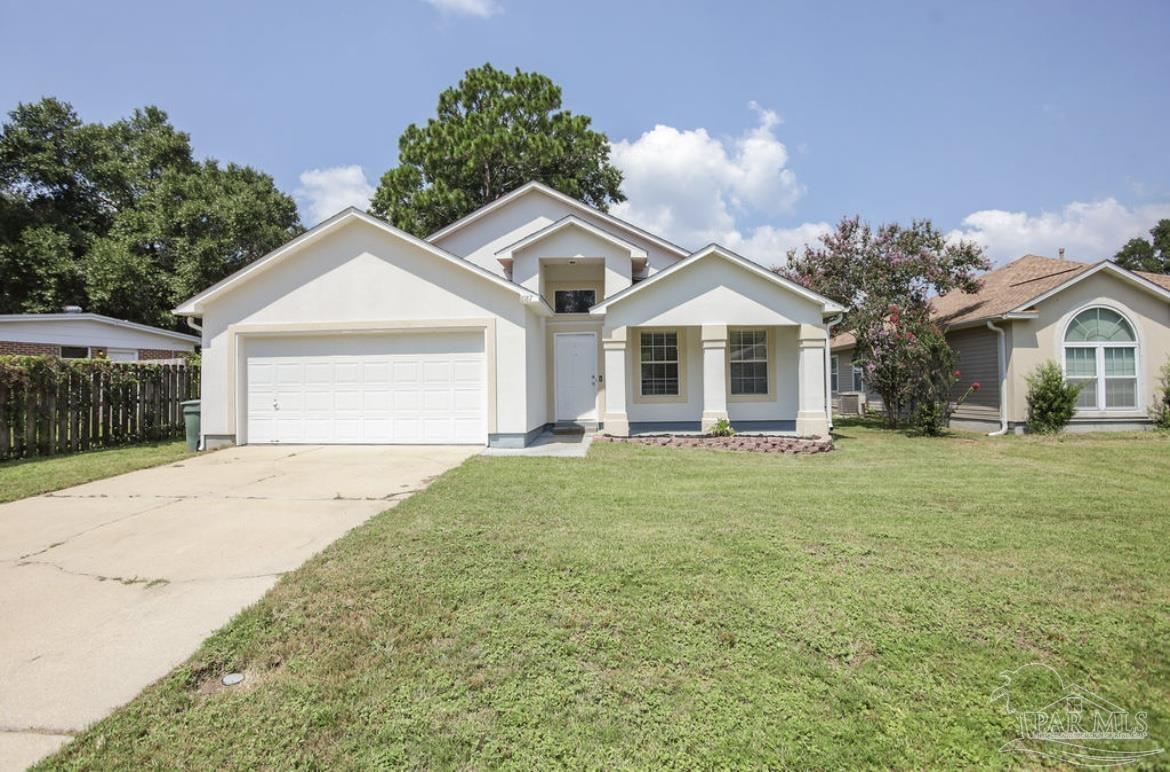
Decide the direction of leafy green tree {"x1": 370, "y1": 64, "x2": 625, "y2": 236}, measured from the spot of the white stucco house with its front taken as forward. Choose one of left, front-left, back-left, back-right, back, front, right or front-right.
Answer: back

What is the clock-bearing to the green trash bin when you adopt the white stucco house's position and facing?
The green trash bin is roughly at 3 o'clock from the white stucco house.

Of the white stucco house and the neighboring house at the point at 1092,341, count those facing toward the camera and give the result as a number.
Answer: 2

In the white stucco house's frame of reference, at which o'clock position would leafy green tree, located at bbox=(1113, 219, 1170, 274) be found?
The leafy green tree is roughly at 8 o'clock from the white stucco house.

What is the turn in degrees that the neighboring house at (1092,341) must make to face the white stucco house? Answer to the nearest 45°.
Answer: approximately 45° to its right

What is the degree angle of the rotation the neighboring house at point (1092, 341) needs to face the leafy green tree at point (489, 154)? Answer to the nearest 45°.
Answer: approximately 90° to its right

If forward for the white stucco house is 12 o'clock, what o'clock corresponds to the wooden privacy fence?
The wooden privacy fence is roughly at 3 o'clock from the white stucco house.

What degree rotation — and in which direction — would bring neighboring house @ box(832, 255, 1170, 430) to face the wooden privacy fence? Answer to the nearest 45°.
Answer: approximately 45° to its right

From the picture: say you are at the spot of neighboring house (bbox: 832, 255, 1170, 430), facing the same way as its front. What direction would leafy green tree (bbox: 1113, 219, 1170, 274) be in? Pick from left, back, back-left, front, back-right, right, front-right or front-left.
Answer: back

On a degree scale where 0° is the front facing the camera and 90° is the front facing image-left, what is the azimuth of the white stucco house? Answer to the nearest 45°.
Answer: approximately 0°

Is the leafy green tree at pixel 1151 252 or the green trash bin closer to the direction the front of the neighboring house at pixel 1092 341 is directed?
the green trash bin
